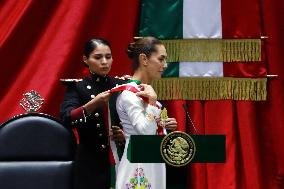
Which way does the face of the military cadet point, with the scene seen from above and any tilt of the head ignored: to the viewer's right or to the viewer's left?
to the viewer's right

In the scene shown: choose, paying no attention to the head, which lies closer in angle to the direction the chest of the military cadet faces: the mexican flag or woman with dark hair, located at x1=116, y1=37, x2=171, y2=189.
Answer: the woman with dark hair

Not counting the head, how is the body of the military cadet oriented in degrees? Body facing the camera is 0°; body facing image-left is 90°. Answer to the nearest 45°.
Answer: approximately 315°

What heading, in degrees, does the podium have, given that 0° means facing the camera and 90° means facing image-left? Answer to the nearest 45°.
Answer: approximately 0°

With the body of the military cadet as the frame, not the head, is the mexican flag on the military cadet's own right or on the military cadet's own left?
on the military cadet's own left
